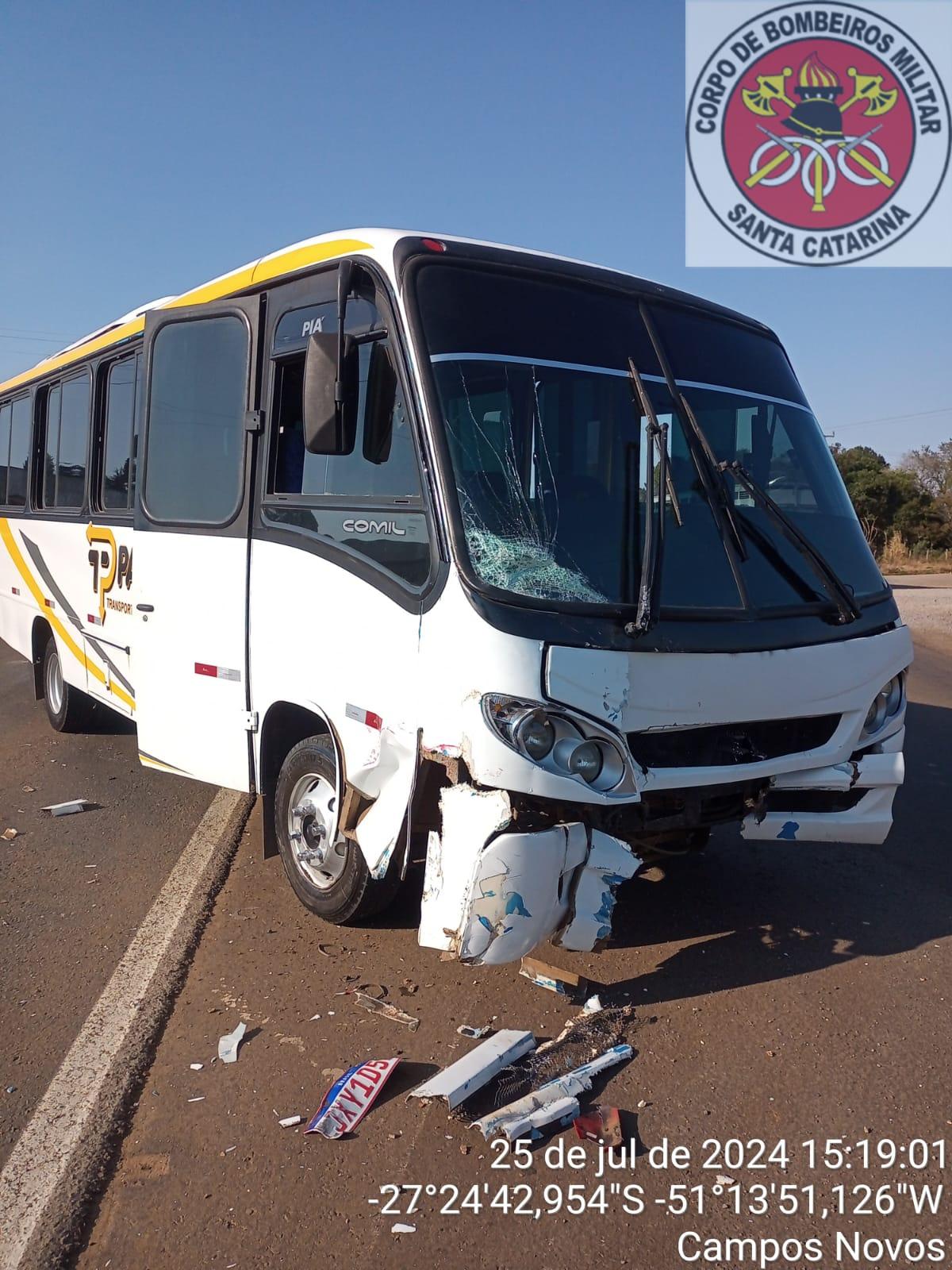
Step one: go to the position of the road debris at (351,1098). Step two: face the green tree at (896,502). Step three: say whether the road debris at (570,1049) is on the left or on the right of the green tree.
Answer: right

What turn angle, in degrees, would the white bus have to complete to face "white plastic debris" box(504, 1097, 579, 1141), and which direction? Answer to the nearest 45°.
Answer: approximately 45° to its right

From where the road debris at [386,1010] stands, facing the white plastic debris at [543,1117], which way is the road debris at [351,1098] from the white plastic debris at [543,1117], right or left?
right
